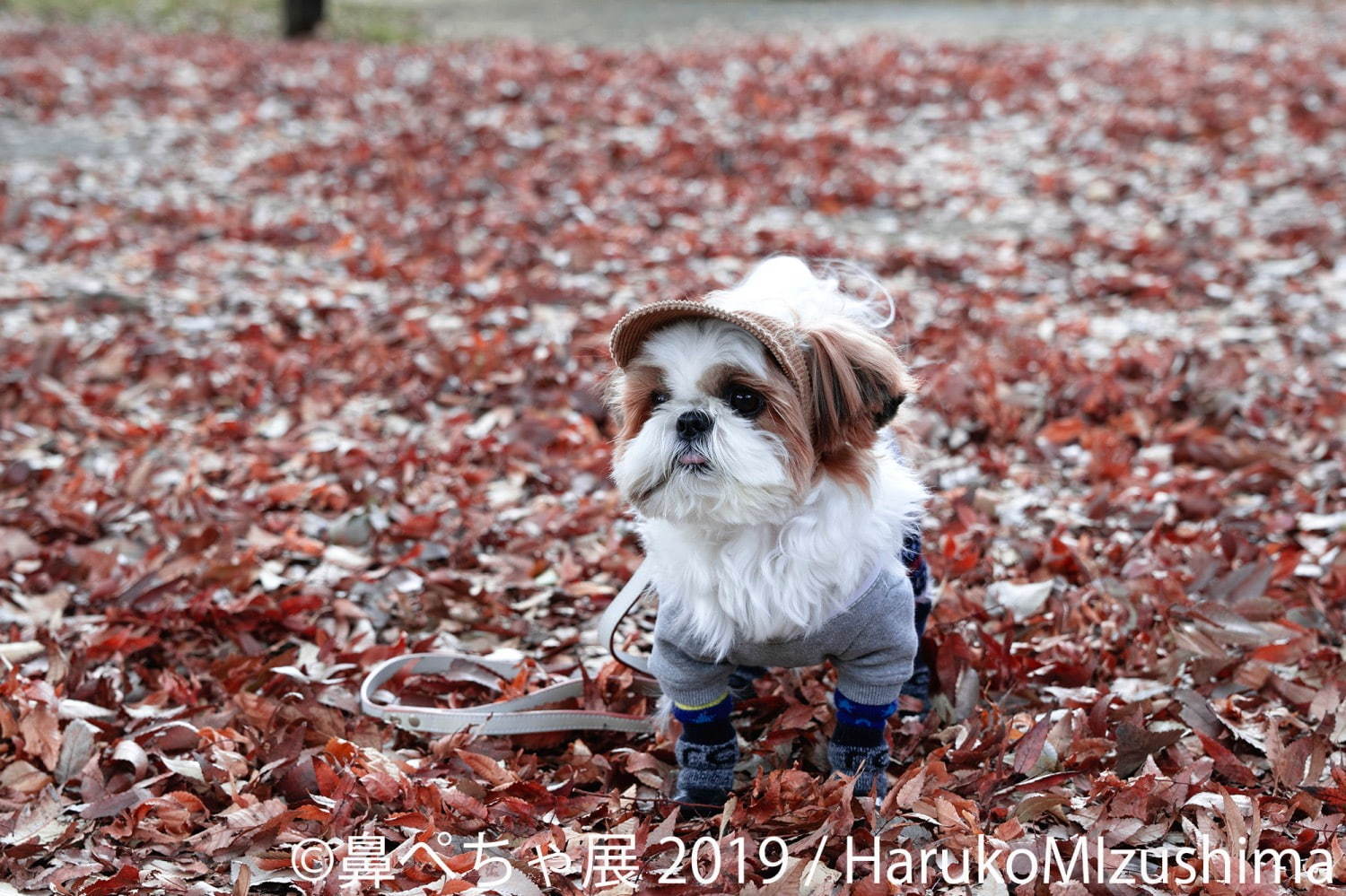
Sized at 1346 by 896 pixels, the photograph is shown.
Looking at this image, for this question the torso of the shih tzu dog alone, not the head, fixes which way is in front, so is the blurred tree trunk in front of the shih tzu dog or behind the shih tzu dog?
behind

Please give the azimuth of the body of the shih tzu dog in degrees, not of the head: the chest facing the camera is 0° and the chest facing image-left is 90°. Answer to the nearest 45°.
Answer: approximately 0°
